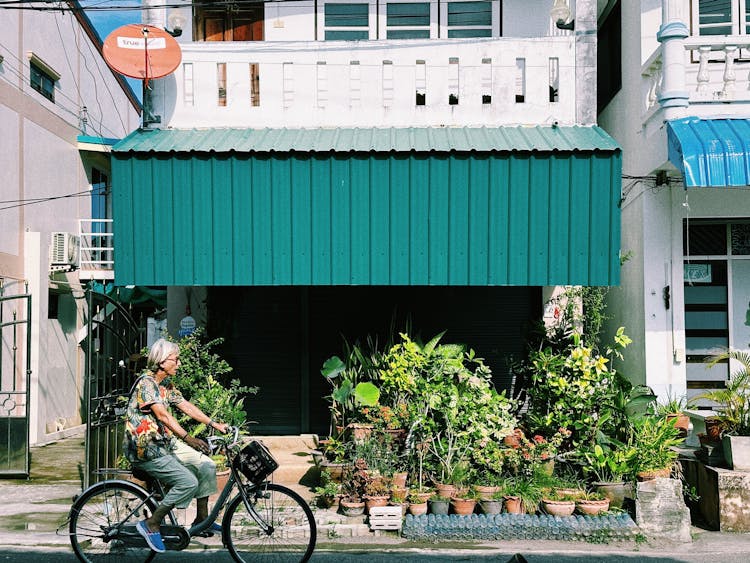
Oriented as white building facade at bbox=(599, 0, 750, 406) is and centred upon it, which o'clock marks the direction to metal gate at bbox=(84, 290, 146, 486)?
The metal gate is roughly at 2 o'clock from the white building facade.

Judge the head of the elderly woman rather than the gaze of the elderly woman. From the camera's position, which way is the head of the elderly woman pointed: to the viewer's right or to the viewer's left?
to the viewer's right

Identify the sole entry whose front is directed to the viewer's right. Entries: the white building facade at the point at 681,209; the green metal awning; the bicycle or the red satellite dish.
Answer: the bicycle

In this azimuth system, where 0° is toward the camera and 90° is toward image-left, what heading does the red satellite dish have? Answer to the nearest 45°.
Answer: approximately 0°

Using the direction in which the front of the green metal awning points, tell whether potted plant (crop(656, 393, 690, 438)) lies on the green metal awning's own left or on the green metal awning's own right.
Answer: on the green metal awning's own left

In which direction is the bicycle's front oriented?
to the viewer's right

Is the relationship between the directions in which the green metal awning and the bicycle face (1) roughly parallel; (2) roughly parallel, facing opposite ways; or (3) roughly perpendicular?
roughly perpendicular
